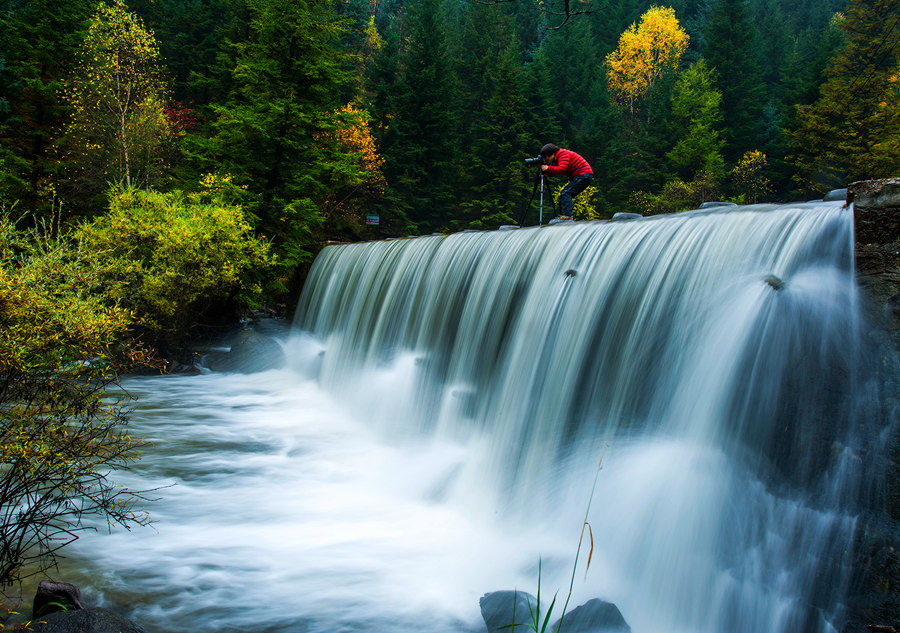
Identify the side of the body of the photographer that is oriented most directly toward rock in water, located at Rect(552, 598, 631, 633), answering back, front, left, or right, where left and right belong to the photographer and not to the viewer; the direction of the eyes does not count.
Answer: left

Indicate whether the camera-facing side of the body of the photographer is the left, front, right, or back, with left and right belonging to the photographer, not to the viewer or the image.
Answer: left

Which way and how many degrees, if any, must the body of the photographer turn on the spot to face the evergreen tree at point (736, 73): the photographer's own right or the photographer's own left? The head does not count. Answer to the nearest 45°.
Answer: approximately 90° to the photographer's own right

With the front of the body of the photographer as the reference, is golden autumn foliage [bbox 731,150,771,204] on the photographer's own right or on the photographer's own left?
on the photographer's own right

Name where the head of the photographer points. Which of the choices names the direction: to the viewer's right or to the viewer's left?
to the viewer's left

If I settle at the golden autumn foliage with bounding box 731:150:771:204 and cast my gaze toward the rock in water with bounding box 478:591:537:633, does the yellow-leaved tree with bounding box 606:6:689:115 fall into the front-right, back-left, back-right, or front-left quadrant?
back-right

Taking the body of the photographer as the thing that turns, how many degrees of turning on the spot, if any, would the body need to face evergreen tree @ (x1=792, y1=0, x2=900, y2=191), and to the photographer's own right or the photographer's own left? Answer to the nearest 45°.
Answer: approximately 135° to the photographer's own right
